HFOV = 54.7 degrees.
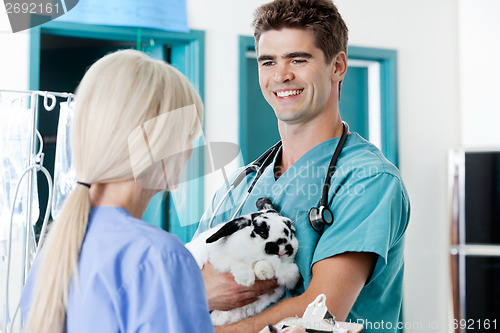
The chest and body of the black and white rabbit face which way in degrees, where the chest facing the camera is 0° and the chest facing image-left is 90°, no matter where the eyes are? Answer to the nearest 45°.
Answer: approximately 315°

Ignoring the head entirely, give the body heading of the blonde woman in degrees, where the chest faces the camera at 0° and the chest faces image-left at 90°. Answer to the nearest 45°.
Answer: approximately 225°

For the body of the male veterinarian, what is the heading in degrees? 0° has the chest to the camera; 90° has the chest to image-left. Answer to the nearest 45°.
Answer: approximately 45°

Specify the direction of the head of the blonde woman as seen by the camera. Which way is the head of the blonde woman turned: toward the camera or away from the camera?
away from the camera

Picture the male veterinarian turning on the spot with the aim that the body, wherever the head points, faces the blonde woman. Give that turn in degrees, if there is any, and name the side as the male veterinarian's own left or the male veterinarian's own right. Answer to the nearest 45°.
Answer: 0° — they already face them

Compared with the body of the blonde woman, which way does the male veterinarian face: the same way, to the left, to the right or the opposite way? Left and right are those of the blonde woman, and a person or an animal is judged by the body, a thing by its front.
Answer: the opposite way

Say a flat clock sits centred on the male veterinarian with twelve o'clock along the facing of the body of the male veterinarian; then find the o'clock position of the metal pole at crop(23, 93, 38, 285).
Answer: The metal pole is roughly at 2 o'clock from the male veterinarian.
